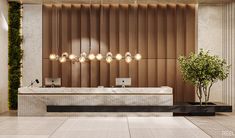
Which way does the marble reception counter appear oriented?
toward the camera

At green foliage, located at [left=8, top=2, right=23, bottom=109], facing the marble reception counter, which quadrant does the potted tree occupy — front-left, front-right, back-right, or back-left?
front-left

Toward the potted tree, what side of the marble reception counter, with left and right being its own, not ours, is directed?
left

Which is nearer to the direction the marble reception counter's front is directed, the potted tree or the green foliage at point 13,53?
the potted tree

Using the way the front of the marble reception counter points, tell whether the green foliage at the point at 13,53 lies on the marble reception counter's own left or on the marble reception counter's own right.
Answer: on the marble reception counter's own right
